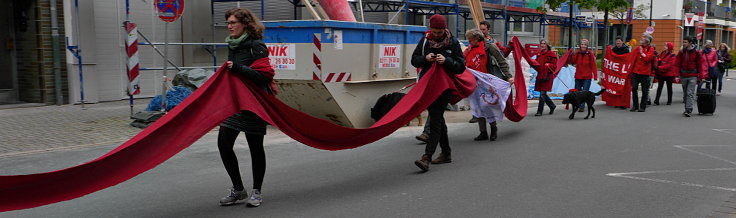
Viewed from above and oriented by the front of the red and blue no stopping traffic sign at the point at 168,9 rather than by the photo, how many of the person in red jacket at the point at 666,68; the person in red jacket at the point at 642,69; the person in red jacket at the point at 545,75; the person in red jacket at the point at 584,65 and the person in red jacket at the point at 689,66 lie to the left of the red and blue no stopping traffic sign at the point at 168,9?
5

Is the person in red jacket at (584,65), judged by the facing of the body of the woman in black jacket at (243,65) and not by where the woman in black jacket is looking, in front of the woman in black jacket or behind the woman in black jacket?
behind

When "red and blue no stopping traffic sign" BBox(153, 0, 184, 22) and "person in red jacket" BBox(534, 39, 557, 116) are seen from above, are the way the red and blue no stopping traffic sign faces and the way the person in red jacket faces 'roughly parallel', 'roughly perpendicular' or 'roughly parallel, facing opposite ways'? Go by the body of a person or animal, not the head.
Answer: roughly perpendicular

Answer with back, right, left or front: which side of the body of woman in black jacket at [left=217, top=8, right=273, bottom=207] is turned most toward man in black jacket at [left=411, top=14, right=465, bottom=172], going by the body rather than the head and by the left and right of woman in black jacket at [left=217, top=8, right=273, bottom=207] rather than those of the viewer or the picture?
back

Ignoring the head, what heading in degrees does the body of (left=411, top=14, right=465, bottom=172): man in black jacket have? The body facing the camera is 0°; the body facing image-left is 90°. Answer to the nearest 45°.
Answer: approximately 45°

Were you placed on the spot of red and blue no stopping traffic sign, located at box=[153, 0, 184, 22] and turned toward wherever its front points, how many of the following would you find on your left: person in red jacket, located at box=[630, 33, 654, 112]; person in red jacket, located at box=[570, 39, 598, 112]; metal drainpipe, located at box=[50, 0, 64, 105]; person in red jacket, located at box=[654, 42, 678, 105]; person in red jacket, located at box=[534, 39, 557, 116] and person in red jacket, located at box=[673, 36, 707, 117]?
5

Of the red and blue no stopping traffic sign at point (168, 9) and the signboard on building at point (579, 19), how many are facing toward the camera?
2

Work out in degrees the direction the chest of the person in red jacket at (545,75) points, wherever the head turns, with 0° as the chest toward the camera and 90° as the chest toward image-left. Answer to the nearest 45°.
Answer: approximately 45°

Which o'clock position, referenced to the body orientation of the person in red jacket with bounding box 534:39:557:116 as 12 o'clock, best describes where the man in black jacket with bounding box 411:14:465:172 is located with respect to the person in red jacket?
The man in black jacket is roughly at 11 o'clock from the person in red jacket.

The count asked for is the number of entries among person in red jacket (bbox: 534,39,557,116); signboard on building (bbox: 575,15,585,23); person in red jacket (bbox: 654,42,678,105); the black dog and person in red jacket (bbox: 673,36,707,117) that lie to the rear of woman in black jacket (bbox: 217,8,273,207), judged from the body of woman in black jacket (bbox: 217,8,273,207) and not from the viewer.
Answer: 5

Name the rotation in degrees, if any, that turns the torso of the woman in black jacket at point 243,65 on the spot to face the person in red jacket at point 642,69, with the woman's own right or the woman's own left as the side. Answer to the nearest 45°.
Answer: approximately 180°

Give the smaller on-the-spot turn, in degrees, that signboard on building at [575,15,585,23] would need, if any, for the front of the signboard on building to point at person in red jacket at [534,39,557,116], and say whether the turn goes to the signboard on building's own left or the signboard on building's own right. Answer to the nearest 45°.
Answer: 0° — it already faces them

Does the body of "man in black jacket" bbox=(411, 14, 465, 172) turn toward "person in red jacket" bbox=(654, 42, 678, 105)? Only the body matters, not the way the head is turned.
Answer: no

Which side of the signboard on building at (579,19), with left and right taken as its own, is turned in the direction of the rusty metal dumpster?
front

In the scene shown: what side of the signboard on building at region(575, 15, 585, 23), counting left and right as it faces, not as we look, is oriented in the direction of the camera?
front

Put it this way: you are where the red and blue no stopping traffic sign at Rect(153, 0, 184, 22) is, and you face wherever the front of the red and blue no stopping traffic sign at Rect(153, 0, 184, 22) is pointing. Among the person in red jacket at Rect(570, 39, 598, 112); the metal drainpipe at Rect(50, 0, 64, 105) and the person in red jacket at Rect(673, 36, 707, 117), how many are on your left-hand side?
2

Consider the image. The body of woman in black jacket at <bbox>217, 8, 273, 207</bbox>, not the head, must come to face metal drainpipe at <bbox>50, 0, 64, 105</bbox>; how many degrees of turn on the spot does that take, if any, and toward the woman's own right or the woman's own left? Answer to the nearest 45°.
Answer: approximately 90° to the woman's own right

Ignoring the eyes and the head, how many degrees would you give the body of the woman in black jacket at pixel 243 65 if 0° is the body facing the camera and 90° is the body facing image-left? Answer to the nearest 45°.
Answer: approximately 45°
